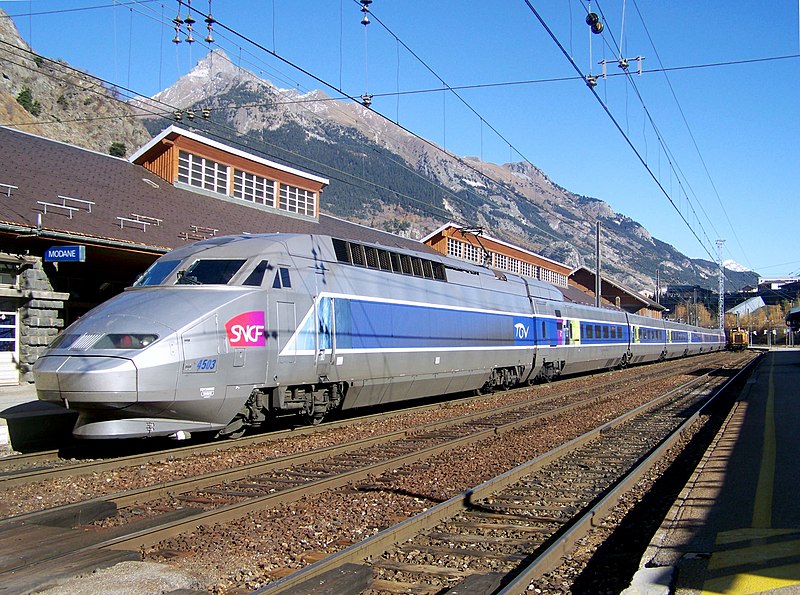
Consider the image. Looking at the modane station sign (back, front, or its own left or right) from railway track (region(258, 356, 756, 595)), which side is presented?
front

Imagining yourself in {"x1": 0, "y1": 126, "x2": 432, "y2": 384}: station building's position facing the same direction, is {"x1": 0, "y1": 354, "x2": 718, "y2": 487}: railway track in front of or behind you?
in front

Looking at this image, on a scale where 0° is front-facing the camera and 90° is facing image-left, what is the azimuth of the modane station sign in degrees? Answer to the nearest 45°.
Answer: approximately 0°

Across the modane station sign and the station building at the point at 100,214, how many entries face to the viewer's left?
0

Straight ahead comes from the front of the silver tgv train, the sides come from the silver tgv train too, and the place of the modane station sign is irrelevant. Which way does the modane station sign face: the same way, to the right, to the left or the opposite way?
to the left

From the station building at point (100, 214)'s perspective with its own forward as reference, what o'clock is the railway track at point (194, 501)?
The railway track is roughly at 1 o'clock from the station building.

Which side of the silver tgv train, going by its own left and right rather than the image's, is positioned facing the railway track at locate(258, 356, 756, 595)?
left

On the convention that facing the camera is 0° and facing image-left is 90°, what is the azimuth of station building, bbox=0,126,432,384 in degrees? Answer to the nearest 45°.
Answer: approximately 315°

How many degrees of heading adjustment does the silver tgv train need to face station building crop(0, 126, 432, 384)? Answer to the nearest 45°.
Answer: approximately 90° to its right
